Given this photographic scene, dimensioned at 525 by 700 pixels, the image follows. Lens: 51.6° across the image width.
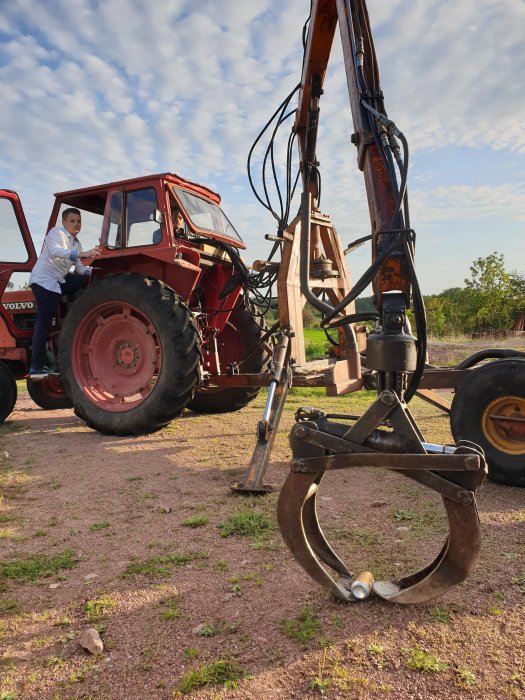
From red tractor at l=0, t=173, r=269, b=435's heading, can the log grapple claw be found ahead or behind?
behind
